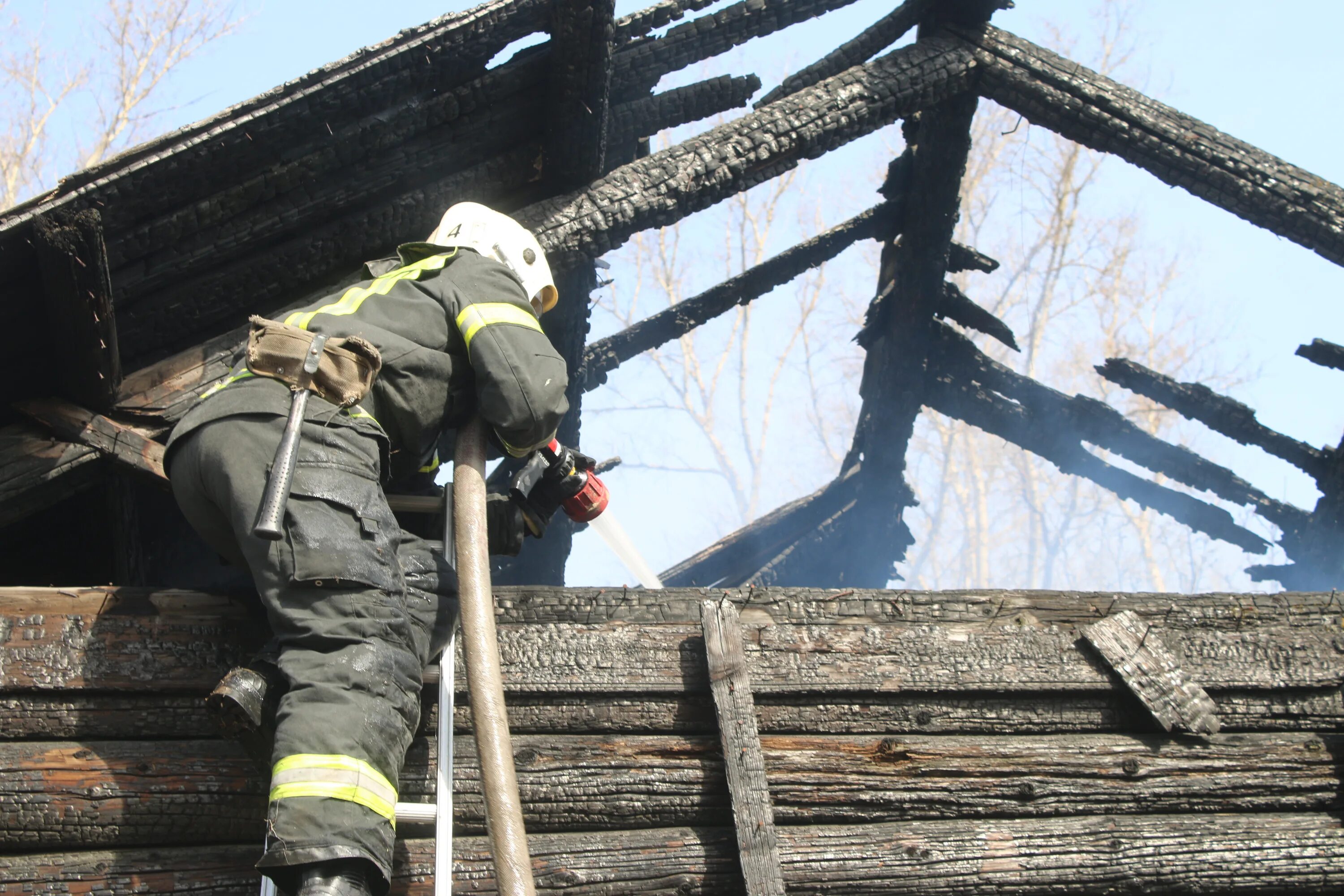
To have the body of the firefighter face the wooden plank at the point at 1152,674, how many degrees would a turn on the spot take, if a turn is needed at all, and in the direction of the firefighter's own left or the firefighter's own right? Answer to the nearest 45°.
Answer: approximately 45° to the firefighter's own right

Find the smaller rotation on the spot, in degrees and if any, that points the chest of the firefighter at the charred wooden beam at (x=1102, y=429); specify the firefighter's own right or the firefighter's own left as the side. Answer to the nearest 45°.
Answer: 0° — they already face it

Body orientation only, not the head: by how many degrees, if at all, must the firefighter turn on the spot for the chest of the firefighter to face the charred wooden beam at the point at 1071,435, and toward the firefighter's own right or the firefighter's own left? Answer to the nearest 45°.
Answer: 0° — they already face it

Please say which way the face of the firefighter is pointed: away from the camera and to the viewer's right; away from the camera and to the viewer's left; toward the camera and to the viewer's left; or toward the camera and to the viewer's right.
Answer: away from the camera and to the viewer's right

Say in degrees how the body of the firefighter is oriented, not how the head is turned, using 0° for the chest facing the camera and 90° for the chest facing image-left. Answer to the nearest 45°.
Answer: approximately 225°

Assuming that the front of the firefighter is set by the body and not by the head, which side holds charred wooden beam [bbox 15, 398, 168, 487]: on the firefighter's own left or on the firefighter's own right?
on the firefighter's own left
